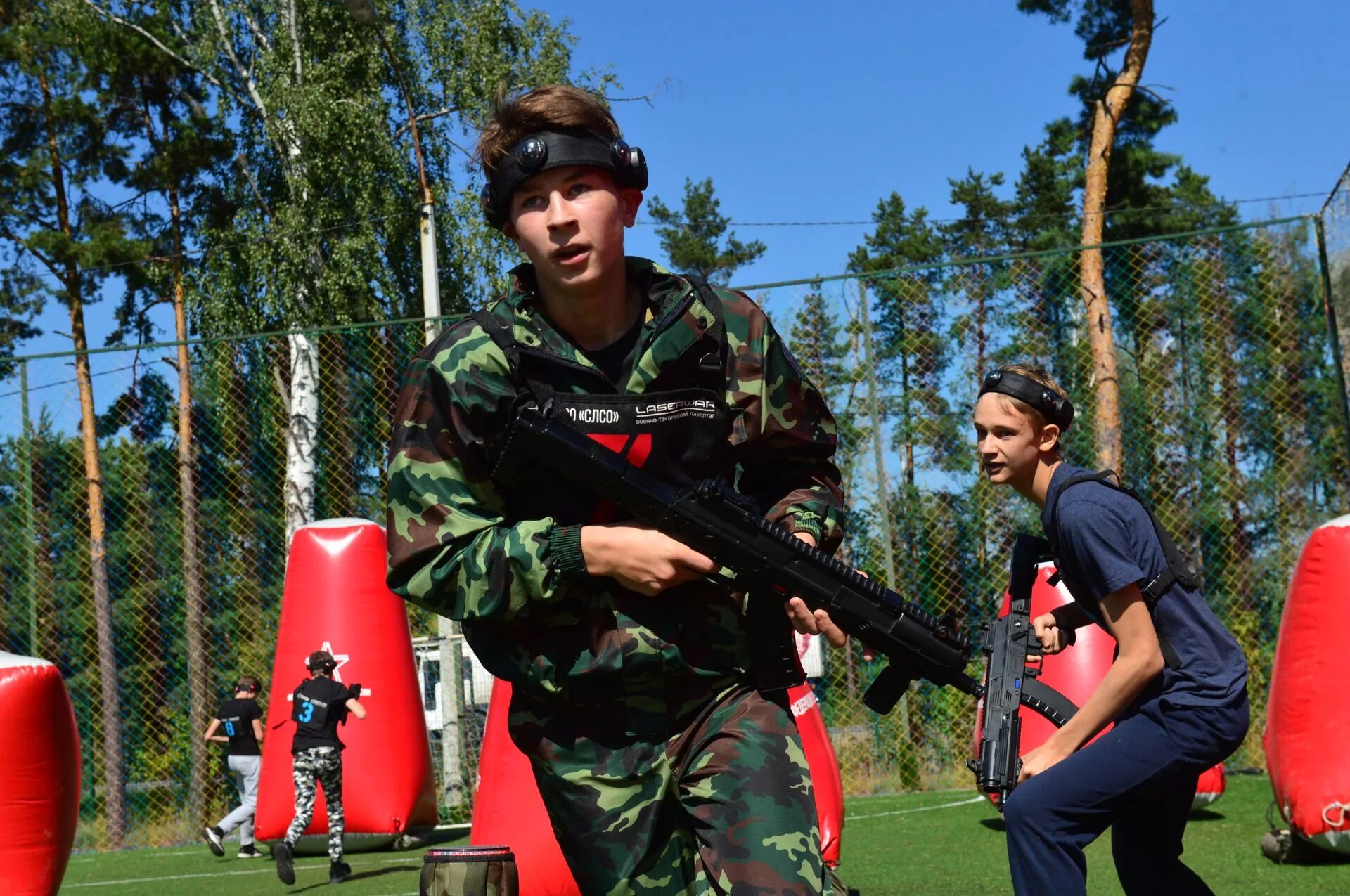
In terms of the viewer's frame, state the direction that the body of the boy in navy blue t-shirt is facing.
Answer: to the viewer's left

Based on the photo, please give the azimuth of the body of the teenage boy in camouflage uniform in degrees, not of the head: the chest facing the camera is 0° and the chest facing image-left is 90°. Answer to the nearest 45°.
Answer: approximately 0°

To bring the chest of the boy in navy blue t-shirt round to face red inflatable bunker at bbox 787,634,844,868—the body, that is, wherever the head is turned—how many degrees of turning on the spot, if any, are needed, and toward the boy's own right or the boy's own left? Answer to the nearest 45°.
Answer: approximately 45° to the boy's own right

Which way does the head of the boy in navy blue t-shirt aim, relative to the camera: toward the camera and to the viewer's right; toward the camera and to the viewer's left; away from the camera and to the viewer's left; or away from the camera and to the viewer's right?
toward the camera and to the viewer's left

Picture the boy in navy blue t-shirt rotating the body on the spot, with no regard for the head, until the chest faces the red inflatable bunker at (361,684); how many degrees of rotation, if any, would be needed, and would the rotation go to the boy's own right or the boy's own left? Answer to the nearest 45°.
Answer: approximately 45° to the boy's own right

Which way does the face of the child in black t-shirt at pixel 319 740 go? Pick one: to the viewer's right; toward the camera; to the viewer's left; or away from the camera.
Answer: away from the camera

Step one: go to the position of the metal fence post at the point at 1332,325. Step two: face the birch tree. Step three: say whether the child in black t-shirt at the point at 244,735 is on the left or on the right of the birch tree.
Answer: left

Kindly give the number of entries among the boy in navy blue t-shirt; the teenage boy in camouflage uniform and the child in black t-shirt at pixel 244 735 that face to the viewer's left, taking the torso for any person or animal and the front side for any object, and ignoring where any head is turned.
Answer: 1

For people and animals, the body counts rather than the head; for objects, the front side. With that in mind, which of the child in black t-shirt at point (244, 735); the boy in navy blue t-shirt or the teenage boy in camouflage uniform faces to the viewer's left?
the boy in navy blue t-shirt

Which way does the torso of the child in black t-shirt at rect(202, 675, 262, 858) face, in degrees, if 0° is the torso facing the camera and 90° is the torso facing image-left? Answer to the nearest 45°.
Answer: approximately 225°
